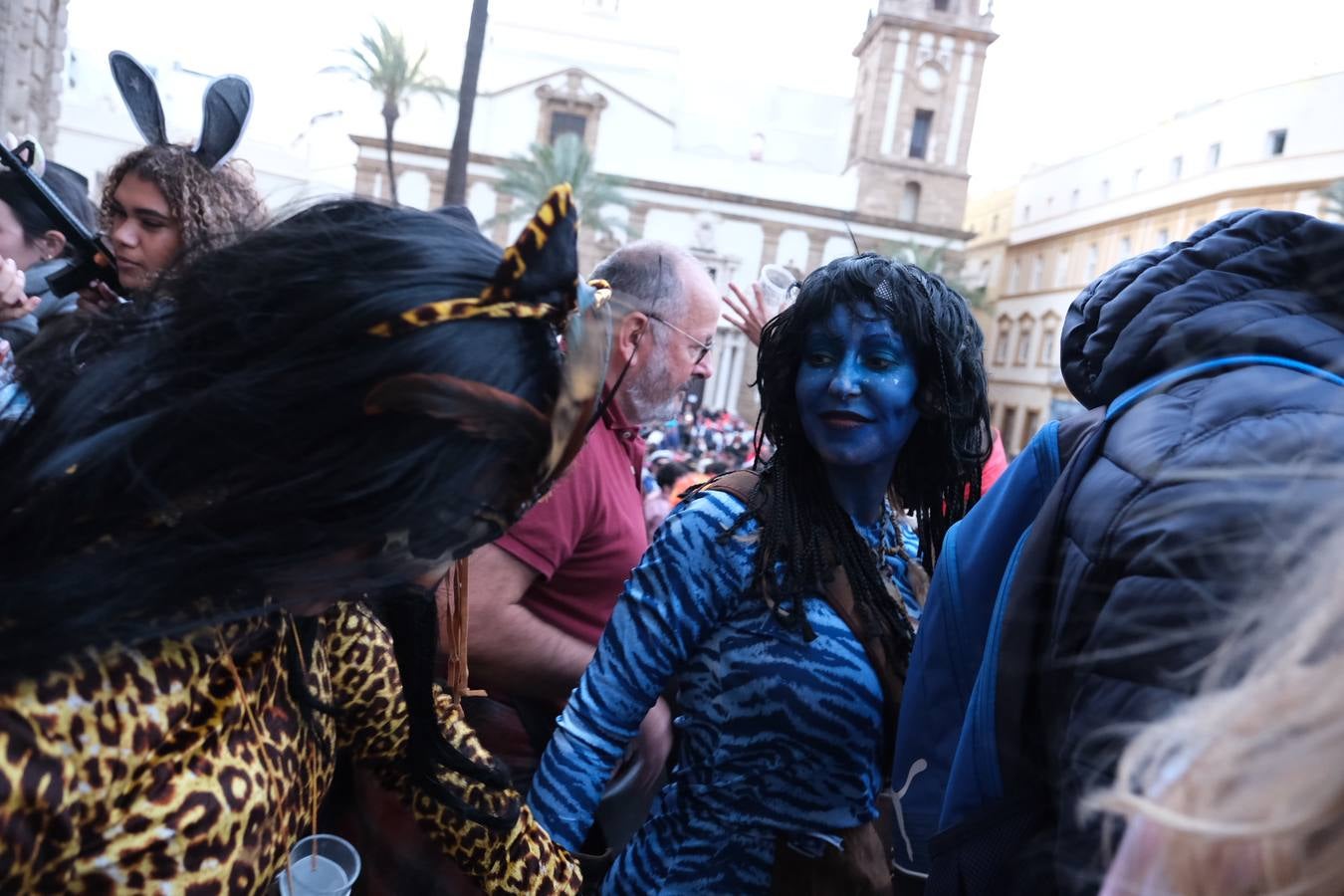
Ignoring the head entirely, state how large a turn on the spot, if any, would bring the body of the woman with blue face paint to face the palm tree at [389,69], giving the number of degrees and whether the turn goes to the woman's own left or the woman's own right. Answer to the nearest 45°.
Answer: approximately 180°

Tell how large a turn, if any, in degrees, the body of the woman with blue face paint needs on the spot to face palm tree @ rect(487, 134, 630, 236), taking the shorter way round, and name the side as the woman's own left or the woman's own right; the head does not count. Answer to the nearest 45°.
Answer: approximately 135° to the woman's own left

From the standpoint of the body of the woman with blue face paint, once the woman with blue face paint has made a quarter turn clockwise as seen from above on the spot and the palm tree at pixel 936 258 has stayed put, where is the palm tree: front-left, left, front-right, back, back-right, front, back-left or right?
back-right

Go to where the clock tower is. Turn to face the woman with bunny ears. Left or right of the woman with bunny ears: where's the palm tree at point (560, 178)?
right

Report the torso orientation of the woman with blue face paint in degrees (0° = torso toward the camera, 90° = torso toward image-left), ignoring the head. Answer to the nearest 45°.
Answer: approximately 315°
